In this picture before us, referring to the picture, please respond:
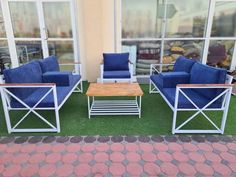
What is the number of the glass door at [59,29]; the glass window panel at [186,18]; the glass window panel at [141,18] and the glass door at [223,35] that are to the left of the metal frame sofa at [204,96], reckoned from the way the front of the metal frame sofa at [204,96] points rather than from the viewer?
0

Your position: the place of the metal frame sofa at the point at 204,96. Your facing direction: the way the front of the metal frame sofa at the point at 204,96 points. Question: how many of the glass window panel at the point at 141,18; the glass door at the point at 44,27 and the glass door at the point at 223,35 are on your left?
0

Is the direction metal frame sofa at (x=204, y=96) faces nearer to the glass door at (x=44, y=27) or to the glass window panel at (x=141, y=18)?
the glass door

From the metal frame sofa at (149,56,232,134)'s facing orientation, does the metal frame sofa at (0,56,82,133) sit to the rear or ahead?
ahead

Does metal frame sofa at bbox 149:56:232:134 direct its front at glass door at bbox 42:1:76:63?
no

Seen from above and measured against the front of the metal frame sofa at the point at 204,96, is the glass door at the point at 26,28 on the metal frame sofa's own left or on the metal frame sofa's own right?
on the metal frame sofa's own right

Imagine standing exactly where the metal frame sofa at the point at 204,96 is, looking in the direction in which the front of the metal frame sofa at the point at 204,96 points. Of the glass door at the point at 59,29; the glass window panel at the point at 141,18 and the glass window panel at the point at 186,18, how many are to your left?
0

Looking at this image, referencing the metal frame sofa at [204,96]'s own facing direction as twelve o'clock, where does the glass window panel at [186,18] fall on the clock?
The glass window panel is roughly at 4 o'clock from the metal frame sofa.

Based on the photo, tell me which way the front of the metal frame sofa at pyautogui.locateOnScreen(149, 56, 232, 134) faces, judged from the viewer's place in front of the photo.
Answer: facing the viewer and to the left of the viewer

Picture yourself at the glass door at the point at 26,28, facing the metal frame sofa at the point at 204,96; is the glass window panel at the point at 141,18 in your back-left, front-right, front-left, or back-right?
front-left

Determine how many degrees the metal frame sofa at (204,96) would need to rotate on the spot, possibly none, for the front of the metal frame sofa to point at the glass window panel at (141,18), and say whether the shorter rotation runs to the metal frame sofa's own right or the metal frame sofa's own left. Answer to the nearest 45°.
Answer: approximately 90° to the metal frame sofa's own right

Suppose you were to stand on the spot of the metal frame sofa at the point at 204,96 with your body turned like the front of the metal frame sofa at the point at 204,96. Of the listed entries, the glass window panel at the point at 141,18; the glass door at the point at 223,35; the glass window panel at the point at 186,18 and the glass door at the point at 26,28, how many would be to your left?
0

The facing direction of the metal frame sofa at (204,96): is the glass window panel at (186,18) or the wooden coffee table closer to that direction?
the wooden coffee table

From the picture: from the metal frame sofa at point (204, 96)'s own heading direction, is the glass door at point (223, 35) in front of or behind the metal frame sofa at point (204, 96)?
behind
